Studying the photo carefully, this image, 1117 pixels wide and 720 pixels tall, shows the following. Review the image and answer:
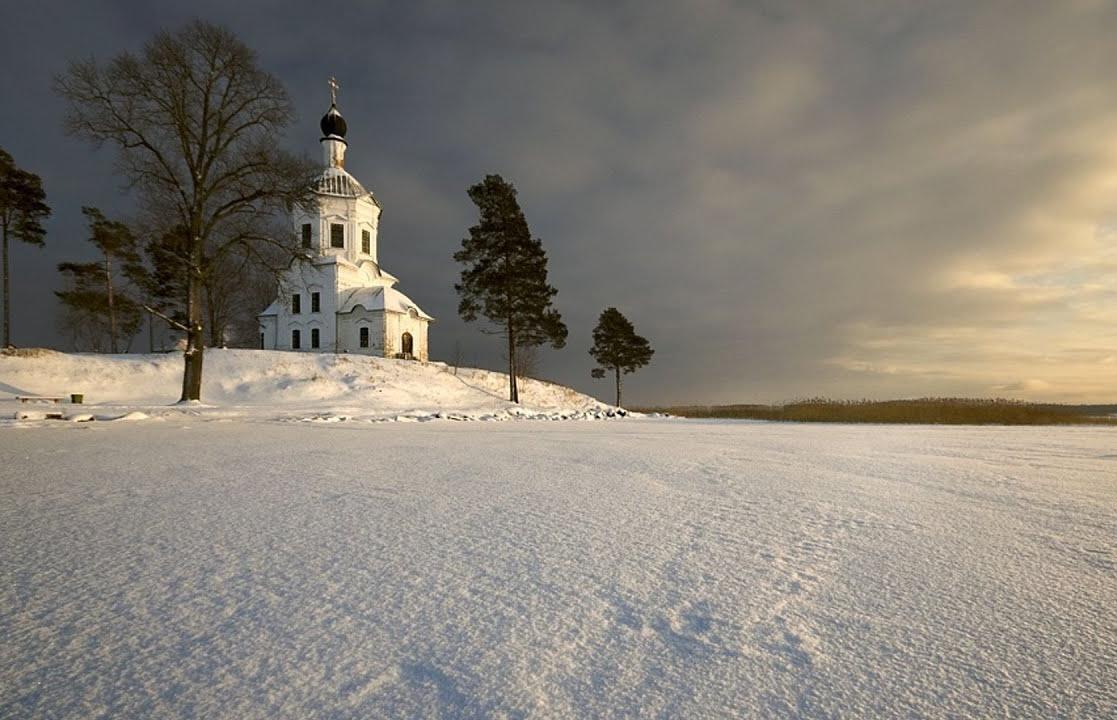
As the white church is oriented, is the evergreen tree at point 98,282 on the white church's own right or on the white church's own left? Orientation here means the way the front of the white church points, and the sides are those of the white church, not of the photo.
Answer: on the white church's own right

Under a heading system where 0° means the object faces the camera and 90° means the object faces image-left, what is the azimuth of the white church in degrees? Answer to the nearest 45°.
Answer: approximately 315°

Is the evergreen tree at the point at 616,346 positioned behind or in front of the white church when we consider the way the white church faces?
in front

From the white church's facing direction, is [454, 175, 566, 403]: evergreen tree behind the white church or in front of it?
in front
